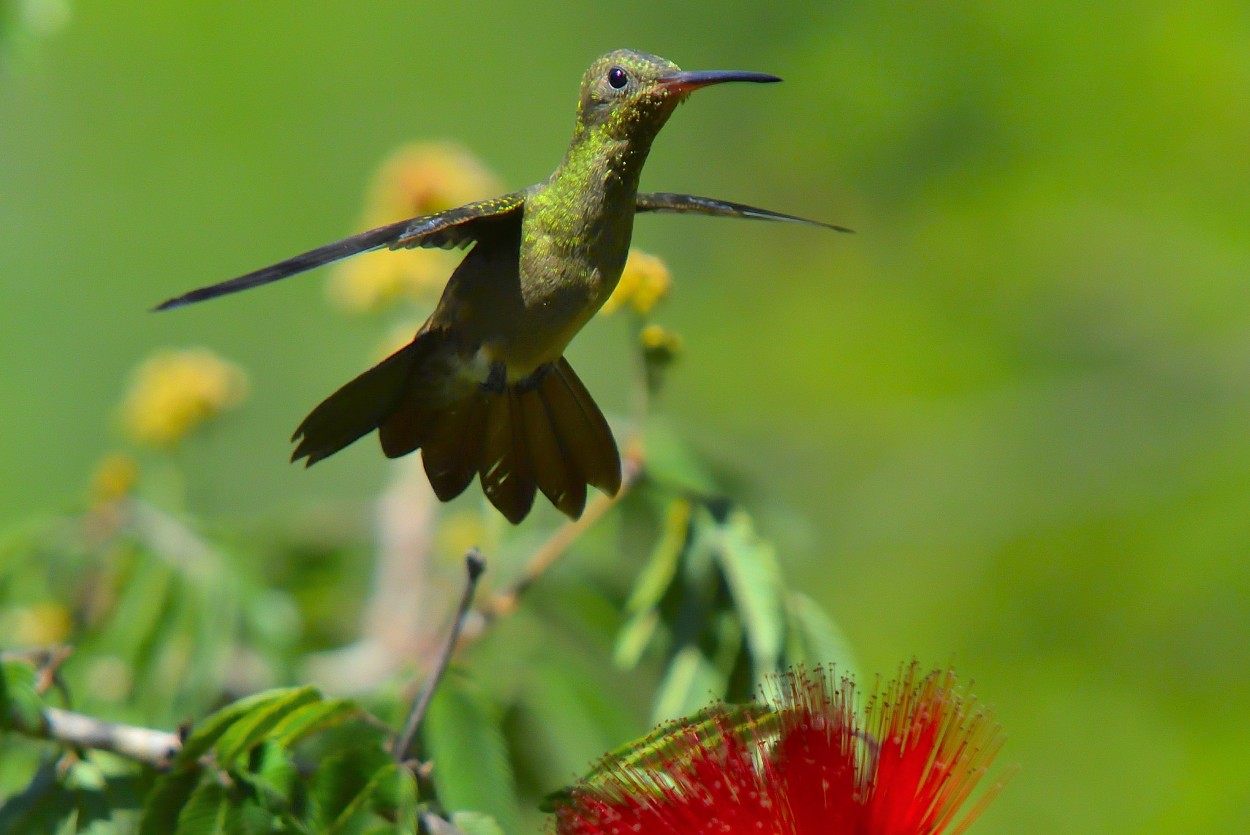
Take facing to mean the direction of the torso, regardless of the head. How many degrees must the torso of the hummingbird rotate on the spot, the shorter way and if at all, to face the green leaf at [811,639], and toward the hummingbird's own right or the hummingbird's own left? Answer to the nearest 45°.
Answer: approximately 90° to the hummingbird's own left

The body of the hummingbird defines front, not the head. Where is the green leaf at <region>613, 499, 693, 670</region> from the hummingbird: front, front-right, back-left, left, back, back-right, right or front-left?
left

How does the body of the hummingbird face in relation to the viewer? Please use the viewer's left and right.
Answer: facing the viewer and to the right of the viewer
